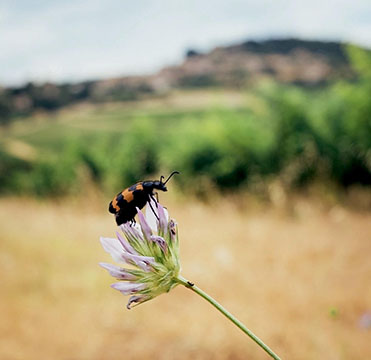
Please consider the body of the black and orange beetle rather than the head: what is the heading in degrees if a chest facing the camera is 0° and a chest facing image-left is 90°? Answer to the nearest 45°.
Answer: approximately 270°
